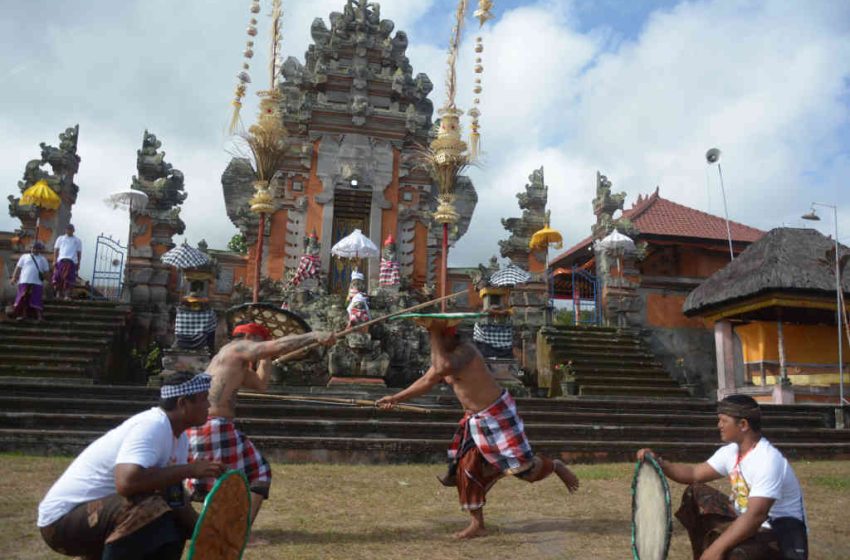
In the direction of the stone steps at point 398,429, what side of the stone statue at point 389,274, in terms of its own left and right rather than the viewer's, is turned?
front

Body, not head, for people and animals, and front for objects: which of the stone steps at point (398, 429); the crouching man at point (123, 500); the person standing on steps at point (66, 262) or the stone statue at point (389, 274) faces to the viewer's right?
the crouching man

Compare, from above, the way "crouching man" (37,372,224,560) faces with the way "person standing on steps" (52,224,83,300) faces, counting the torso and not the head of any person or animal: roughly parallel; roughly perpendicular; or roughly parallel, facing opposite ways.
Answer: roughly perpendicular

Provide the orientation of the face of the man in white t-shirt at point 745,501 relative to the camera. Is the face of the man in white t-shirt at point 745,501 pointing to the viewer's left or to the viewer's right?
to the viewer's left

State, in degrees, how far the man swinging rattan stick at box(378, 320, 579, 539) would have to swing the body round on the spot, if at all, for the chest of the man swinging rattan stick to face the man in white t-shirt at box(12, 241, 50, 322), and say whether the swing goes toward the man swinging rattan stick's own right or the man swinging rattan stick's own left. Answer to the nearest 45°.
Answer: approximately 45° to the man swinging rattan stick's own right

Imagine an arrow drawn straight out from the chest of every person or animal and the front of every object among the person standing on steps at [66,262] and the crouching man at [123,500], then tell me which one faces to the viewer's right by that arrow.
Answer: the crouching man

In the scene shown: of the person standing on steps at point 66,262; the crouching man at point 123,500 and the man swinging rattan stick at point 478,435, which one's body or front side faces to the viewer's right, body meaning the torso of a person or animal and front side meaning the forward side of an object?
the crouching man

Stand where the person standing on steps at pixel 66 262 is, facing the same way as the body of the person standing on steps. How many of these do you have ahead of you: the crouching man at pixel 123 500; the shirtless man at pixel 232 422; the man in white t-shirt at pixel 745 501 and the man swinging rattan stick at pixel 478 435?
4

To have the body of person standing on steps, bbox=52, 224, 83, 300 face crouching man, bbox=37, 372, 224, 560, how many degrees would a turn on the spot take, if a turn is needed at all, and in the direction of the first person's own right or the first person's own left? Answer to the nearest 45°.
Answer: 0° — they already face them

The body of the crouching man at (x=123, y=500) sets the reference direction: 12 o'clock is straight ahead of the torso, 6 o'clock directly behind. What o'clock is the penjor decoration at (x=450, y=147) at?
The penjor decoration is roughly at 10 o'clock from the crouching man.

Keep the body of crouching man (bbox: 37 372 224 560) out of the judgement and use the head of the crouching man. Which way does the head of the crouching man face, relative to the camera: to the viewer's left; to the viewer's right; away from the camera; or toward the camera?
to the viewer's right

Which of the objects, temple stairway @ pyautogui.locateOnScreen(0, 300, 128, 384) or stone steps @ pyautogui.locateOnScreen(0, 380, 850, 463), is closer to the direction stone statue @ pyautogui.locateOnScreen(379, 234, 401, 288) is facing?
the stone steps

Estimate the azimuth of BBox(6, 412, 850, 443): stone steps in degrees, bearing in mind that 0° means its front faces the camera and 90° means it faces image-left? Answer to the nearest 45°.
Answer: approximately 0°
